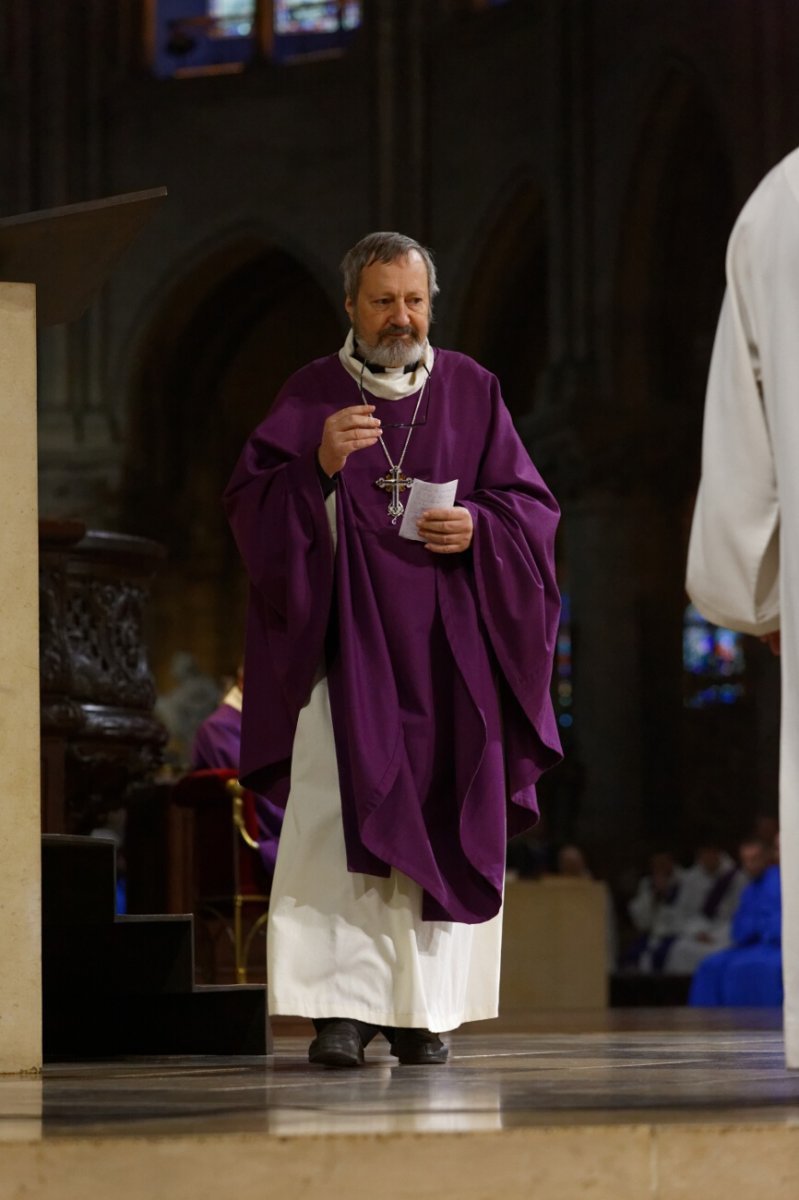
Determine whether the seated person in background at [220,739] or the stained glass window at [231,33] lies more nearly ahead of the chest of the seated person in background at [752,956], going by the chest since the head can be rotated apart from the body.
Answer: the seated person in background

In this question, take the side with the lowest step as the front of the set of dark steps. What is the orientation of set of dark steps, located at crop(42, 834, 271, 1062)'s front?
to the viewer's right

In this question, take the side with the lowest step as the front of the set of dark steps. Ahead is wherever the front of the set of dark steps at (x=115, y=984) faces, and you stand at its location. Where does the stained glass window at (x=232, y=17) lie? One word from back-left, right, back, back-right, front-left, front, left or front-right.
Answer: left

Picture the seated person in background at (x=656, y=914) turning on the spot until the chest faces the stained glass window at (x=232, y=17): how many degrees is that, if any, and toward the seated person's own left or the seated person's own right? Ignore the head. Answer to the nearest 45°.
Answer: approximately 90° to the seated person's own right

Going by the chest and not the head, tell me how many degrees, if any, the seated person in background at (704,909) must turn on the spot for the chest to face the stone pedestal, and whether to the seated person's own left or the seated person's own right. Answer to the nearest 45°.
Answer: approximately 45° to the seated person's own left

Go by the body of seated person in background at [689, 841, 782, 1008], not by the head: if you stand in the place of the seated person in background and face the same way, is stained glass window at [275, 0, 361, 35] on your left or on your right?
on your right

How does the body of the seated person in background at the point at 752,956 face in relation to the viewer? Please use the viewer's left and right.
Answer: facing the viewer and to the left of the viewer

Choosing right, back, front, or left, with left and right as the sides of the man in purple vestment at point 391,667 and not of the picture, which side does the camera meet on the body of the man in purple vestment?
front

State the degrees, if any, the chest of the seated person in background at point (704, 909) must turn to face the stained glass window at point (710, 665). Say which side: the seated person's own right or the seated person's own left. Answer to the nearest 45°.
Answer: approximately 135° to the seated person's own right

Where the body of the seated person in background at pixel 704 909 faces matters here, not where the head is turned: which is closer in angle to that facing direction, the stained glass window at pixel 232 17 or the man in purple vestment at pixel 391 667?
the man in purple vestment
